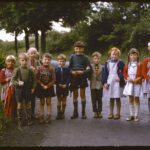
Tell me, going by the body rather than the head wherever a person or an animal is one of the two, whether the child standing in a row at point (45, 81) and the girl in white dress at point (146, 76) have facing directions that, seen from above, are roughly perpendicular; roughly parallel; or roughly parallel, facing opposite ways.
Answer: roughly parallel

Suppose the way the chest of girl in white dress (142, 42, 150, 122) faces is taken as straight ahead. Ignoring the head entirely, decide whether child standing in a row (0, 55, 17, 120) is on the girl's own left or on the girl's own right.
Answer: on the girl's own right

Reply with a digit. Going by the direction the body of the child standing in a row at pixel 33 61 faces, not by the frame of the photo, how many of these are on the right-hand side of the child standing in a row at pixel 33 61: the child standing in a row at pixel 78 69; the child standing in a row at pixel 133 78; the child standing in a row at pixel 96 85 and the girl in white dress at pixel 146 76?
0

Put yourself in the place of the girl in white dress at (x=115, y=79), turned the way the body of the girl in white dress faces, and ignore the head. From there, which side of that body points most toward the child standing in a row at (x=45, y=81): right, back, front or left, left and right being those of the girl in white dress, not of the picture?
right

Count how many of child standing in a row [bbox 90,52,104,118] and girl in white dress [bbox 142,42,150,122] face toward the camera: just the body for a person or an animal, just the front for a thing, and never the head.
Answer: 2

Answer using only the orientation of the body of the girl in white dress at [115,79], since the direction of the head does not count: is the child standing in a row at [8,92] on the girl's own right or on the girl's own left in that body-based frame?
on the girl's own right

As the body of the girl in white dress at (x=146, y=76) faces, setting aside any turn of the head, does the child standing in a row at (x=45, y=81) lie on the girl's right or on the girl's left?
on the girl's right

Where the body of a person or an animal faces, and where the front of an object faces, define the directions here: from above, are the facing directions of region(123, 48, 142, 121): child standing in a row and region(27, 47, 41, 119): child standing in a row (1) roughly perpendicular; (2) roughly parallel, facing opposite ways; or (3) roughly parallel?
roughly parallel

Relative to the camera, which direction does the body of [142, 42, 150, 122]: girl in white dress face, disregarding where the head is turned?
toward the camera

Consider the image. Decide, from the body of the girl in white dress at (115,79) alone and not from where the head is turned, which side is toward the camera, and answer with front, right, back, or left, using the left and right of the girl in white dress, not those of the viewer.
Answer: front

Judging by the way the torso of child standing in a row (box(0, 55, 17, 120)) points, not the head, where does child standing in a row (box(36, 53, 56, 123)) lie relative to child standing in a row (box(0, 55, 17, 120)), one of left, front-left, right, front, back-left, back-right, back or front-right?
left

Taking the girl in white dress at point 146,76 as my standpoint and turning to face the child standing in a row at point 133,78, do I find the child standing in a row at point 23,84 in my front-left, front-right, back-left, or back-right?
front-left

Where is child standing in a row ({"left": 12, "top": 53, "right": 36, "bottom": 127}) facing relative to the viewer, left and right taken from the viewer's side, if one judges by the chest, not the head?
facing the viewer

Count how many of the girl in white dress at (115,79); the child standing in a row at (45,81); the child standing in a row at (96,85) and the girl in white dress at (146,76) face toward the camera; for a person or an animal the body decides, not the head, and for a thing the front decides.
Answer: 4

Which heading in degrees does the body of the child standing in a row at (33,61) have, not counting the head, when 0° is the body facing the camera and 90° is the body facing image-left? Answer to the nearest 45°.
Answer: approximately 0°

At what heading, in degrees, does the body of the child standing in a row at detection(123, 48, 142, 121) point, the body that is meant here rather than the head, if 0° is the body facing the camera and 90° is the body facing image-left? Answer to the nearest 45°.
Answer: approximately 0°
